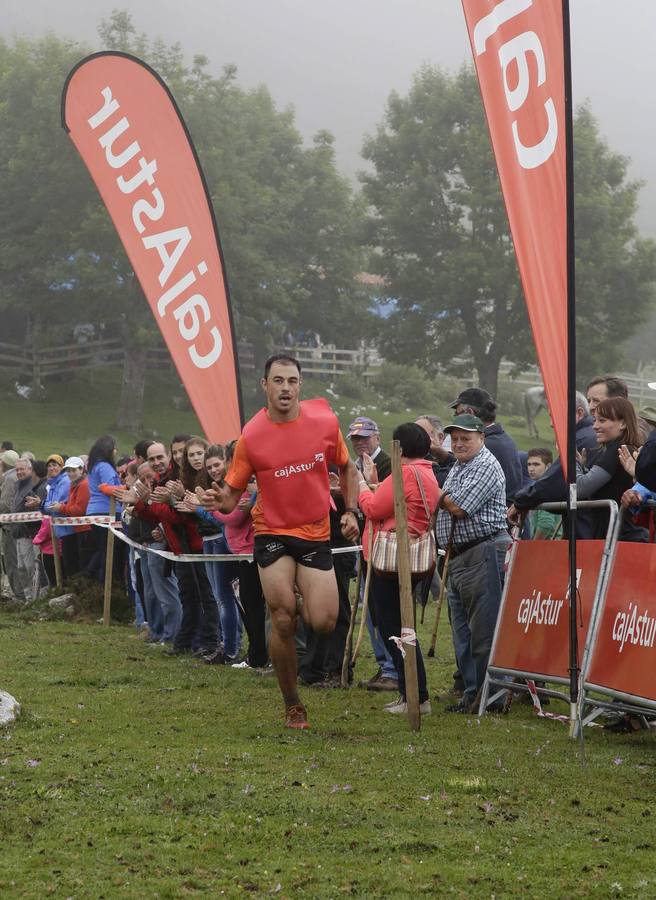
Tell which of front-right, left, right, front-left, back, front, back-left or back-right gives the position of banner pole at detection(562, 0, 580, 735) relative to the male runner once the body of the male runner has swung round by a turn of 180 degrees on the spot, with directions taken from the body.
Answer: back-right

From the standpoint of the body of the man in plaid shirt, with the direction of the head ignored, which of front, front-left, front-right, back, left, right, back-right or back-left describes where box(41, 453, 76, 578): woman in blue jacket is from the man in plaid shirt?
right

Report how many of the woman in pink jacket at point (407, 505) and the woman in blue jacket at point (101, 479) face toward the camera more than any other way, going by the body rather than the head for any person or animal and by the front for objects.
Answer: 0

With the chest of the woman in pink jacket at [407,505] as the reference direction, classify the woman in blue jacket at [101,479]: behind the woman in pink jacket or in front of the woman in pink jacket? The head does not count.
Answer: in front

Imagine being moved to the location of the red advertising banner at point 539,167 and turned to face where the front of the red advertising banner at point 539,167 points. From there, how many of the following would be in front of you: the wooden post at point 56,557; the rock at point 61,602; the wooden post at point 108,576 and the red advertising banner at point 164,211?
0

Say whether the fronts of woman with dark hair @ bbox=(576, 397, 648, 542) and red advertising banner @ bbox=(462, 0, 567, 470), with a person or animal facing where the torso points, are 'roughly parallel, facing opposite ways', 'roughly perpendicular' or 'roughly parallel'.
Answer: roughly perpendicular

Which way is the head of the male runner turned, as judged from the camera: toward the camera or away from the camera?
toward the camera

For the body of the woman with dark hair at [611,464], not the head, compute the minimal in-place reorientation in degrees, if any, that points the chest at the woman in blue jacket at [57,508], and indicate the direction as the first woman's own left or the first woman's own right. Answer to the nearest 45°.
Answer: approximately 45° to the first woman's own right

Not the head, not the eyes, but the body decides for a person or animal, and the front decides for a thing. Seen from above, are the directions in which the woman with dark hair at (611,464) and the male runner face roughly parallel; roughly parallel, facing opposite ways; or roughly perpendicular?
roughly perpendicular

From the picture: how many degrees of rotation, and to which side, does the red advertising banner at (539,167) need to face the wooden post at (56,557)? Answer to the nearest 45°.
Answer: approximately 135° to its right

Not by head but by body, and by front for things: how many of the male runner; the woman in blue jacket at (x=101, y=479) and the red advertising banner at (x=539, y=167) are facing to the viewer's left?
0

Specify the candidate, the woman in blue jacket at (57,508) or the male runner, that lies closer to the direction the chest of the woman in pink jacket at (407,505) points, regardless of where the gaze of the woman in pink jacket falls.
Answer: the woman in blue jacket

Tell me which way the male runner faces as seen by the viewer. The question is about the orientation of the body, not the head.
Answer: toward the camera

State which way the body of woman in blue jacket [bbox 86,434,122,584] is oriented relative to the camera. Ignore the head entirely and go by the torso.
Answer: to the viewer's right

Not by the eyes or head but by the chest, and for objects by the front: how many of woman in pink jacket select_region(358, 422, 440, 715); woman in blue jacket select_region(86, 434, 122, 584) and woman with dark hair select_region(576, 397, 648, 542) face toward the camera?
0

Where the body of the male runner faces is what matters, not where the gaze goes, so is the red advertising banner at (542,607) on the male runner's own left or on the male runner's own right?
on the male runner's own left
